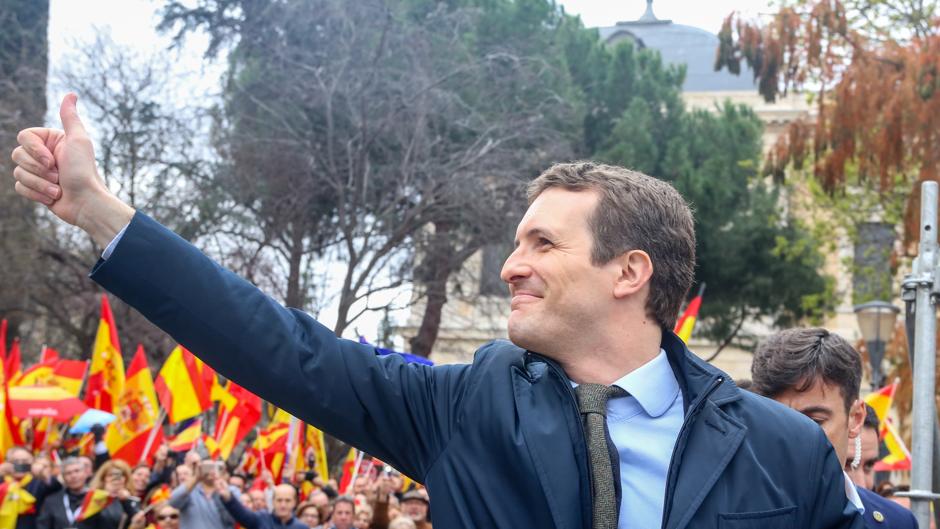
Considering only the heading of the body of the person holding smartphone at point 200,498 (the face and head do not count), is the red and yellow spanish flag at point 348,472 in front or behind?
behind

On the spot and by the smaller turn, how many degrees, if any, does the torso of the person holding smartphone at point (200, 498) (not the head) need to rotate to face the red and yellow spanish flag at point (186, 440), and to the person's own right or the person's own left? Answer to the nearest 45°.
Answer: approximately 180°

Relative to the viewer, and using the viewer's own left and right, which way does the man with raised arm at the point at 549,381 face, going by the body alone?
facing the viewer and to the left of the viewer

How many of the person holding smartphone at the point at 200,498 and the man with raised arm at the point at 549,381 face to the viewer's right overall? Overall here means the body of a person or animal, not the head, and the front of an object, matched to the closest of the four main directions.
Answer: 0

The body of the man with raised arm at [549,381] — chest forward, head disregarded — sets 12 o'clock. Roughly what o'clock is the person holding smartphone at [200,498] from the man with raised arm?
The person holding smartphone is roughly at 4 o'clock from the man with raised arm.

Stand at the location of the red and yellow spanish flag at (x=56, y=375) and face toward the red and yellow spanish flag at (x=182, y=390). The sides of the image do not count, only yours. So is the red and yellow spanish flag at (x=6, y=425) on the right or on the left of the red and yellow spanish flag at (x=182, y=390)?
right

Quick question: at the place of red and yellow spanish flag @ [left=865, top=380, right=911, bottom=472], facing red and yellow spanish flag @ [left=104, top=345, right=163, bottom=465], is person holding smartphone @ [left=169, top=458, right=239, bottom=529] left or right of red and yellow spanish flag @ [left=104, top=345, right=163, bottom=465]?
left

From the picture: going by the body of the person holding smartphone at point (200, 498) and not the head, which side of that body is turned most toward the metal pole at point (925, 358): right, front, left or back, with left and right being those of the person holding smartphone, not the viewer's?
front

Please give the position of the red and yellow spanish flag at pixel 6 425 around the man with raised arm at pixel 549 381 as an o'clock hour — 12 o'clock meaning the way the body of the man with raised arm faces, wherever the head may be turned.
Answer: The red and yellow spanish flag is roughly at 4 o'clock from the man with raised arm.

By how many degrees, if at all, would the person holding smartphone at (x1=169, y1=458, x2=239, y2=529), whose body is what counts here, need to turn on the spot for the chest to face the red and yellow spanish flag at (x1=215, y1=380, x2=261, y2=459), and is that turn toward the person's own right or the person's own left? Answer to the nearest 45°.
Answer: approximately 180°

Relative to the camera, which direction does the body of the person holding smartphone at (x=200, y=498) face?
toward the camera

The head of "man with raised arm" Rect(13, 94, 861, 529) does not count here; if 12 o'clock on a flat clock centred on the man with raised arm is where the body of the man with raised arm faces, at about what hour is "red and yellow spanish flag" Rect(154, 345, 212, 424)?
The red and yellow spanish flag is roughly at 4 o'clock from the man with raised arm.
